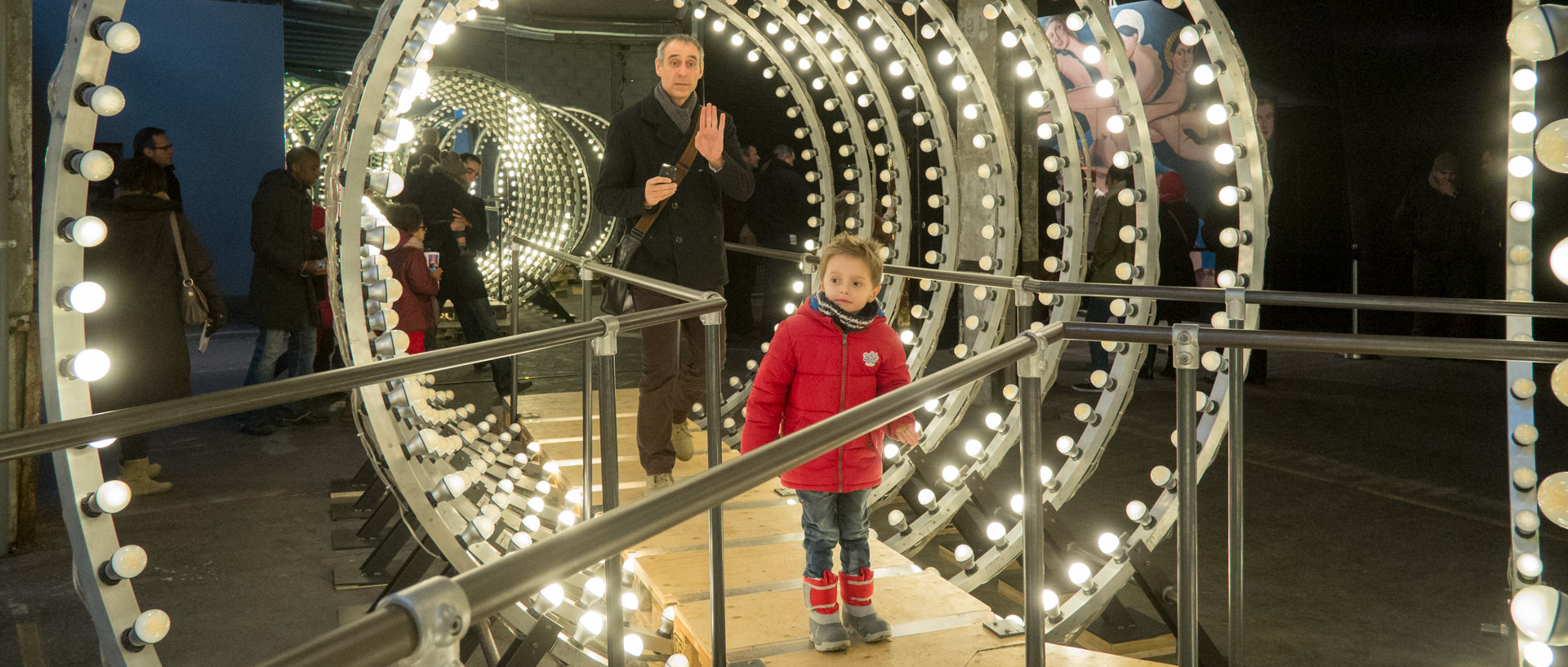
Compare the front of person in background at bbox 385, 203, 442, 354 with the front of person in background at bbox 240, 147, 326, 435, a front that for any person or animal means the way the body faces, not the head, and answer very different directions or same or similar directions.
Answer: same or similar directions

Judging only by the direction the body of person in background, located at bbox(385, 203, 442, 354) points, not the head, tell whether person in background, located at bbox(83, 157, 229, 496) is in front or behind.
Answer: behind

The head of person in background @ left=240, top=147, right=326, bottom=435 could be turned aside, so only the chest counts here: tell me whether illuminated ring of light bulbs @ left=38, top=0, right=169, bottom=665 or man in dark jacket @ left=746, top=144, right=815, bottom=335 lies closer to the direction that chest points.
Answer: the man in dark jacket

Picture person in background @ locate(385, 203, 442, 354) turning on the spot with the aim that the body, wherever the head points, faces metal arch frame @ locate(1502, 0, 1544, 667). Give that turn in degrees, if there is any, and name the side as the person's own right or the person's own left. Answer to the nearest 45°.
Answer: approximately 45° to the person's own right

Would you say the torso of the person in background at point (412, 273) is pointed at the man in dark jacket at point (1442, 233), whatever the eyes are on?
yes

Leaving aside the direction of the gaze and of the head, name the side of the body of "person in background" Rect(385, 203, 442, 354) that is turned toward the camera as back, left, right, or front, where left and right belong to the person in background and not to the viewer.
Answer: right

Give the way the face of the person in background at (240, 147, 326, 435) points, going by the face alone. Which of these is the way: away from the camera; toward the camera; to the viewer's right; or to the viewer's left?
to the viewer's right

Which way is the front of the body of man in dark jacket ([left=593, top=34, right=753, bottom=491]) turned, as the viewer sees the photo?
toward the camera

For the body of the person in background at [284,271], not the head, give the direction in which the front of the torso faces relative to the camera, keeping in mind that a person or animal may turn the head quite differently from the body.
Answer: to the viewer's right

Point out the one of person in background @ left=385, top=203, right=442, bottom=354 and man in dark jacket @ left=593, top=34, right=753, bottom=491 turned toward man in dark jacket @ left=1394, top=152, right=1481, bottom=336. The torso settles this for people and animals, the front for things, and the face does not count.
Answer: the person in background

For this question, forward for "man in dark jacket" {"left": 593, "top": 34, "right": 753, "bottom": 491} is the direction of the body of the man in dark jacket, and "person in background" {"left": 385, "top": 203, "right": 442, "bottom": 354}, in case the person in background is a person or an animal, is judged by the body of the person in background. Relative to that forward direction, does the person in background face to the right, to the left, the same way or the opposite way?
to the left

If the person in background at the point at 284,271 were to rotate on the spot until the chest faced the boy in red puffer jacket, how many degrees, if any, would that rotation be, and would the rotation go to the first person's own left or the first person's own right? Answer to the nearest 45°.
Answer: approximately 90° to the first person's own right

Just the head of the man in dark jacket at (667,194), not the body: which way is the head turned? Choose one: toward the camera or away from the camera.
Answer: toward the camera

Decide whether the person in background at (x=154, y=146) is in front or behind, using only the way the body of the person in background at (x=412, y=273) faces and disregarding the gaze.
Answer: behind

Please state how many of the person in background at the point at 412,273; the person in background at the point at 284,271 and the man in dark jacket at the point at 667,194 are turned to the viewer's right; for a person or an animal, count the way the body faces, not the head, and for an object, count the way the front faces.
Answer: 2

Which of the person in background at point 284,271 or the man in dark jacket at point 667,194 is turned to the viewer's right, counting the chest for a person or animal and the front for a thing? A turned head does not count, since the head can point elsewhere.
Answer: the person in background
